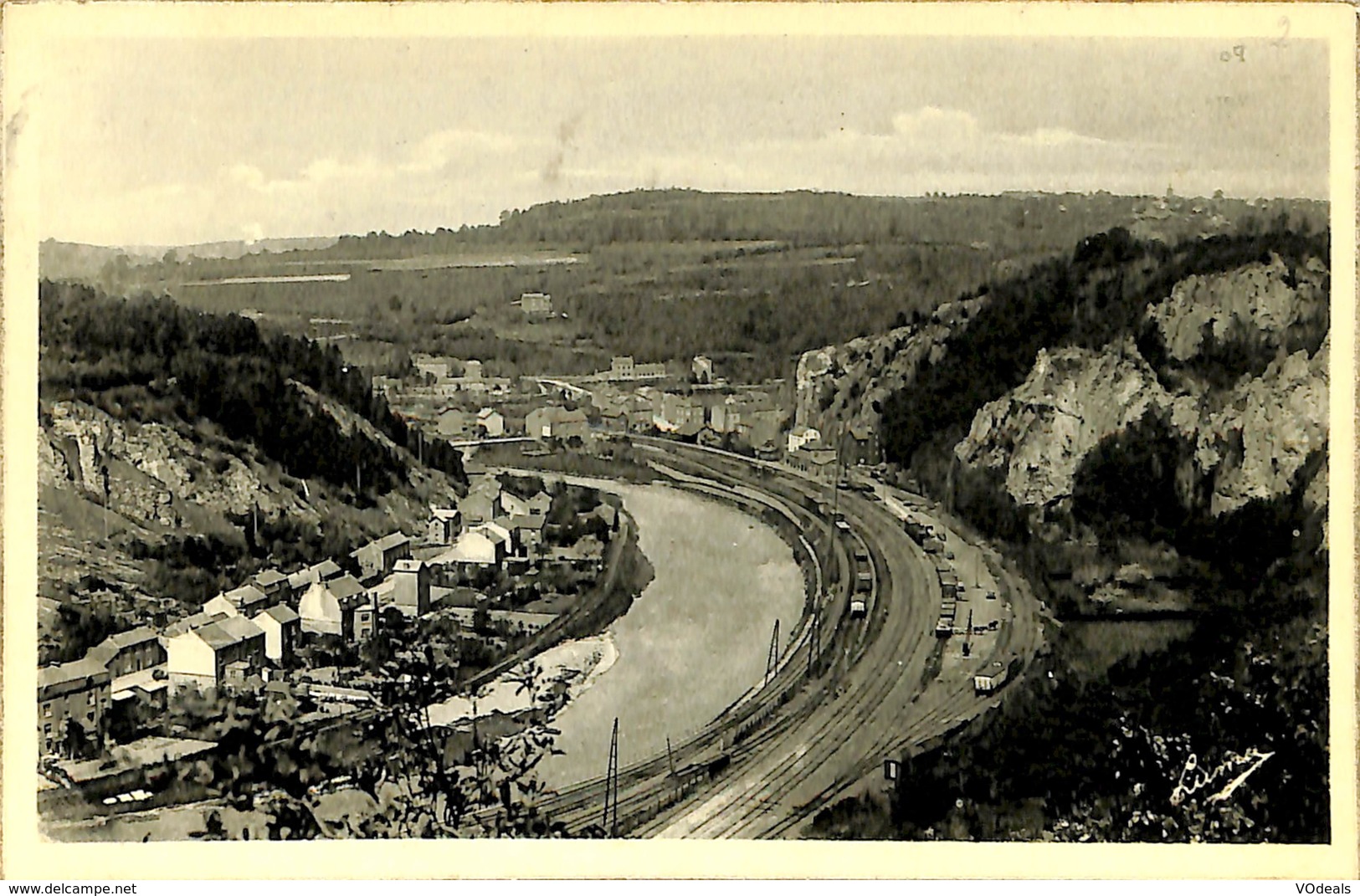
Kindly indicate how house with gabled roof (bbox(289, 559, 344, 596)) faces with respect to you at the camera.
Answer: facing the viewer and to the right of the viewer
